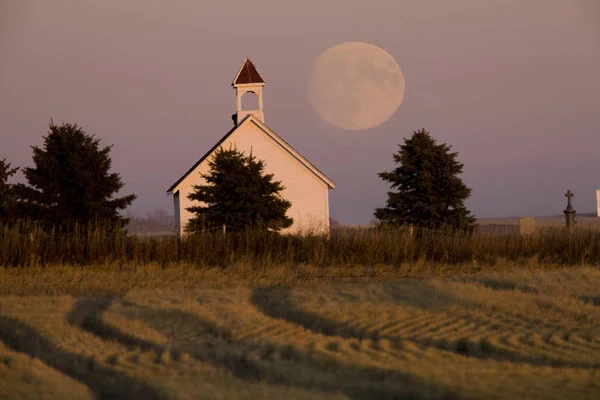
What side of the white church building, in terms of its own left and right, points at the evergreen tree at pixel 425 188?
left

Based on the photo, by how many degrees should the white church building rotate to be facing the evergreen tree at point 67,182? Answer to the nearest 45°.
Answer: approximately 45° to its right

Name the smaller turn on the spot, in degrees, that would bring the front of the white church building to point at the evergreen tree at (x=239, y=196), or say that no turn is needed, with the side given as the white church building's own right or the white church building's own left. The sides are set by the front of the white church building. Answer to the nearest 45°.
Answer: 0° — it already faces it

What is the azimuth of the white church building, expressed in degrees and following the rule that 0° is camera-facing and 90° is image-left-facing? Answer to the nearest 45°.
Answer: approximately 0°

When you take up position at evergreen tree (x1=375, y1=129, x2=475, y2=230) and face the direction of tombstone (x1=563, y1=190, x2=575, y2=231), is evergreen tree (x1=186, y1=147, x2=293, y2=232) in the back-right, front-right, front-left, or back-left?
back-right

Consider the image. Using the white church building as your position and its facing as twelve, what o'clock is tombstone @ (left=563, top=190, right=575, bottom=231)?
The tombstone is roughly at 10 o'clock from the white church building.

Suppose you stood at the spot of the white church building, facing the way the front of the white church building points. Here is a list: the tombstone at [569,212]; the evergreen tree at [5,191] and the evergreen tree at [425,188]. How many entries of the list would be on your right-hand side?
1

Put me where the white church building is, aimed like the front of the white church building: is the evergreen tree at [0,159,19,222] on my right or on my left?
on my right
